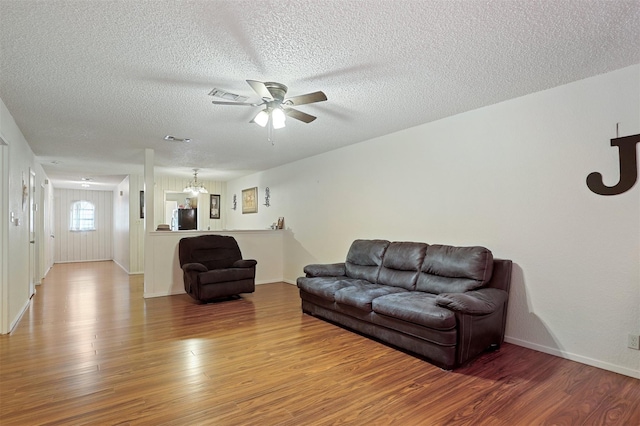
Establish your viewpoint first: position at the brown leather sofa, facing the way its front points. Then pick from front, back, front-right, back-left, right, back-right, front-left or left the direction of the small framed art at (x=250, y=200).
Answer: right

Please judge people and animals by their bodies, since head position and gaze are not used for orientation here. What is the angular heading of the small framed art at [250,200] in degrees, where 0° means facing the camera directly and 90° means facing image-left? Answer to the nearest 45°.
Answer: approximately 45°

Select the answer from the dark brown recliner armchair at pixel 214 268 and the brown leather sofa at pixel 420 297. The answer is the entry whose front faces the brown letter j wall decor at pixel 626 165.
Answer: the dark brown recliner armchair

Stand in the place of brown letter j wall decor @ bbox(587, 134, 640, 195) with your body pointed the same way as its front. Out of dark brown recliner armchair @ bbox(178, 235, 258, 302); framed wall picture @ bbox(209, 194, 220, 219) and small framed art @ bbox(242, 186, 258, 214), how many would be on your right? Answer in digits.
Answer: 3

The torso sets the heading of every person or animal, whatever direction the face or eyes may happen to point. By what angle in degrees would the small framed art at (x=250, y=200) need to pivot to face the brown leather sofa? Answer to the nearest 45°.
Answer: approximately 45° to its left

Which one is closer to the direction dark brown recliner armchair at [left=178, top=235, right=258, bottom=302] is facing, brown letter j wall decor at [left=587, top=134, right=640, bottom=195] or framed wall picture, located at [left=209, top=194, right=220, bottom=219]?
the brown letter j wall decor

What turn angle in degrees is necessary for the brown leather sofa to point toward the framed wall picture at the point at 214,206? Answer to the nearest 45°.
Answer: approximately 90° to its right

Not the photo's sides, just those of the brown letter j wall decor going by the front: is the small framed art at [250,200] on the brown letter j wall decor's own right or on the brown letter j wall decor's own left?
on the brown letter j wall decor's own right

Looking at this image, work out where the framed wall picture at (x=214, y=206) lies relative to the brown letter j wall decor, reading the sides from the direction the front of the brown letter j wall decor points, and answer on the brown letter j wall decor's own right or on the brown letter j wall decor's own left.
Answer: on the brown letter j wall decor's own right

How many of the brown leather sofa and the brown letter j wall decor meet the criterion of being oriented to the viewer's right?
0

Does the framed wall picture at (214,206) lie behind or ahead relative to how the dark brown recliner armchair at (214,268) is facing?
behind

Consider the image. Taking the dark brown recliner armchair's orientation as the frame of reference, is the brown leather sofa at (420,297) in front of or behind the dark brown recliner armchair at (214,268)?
in front
